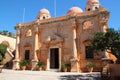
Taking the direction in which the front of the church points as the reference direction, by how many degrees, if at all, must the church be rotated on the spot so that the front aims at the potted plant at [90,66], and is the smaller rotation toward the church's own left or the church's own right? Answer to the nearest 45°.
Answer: approximately 90° to the church's own left

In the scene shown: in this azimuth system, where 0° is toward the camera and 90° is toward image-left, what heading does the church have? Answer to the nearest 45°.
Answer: approximately 45°

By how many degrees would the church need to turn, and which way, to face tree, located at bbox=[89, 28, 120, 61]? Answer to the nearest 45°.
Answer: approximately 45° to its left
